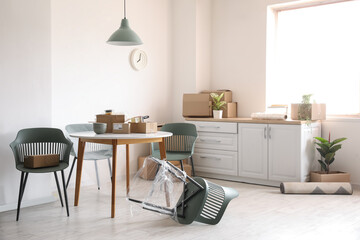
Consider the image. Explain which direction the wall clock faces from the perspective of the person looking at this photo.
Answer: facing the viewer and to the right of the viewer

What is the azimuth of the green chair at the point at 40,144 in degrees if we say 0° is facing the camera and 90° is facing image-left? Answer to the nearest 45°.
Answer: approximately 0°

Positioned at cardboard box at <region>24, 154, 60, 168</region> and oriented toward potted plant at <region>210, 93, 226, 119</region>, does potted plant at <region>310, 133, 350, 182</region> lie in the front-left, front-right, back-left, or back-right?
front-right

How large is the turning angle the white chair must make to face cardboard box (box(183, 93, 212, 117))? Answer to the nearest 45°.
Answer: approximately 90° to its left

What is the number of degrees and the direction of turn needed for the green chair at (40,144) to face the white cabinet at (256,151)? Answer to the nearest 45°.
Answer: approximately 90° to its left

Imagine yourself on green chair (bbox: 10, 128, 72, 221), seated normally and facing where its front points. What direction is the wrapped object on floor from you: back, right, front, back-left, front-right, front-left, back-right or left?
front-left

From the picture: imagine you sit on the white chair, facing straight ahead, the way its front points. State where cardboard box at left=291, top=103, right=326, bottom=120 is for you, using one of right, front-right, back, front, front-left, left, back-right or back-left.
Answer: front-left

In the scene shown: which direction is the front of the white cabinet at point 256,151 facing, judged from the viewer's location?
facing the viewer and to the left of the viewer

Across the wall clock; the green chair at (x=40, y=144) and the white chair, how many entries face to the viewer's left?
0

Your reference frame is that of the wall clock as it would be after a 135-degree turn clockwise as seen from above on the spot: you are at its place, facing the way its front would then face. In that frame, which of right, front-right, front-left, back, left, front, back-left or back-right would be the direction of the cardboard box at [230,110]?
back

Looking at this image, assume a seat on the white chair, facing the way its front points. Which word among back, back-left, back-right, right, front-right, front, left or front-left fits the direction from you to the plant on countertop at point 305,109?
front-left

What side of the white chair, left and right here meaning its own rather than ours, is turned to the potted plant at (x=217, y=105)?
left
